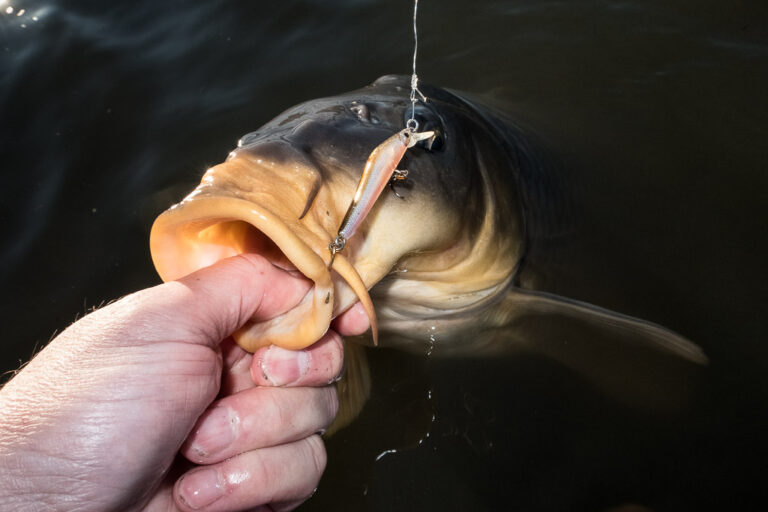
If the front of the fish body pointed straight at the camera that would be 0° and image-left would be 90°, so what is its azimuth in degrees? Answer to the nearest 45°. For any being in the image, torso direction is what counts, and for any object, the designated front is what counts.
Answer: approximately 45°
